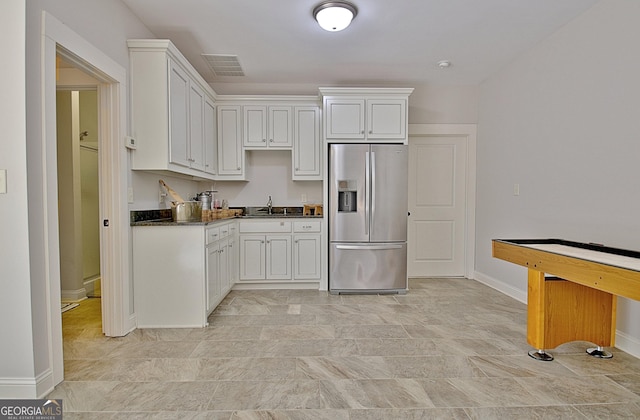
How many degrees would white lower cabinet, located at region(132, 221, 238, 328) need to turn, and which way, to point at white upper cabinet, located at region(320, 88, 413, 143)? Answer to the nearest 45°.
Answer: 0° — it already faces it

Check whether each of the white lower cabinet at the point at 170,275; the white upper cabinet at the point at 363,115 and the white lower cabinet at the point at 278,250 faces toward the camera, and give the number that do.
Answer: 2

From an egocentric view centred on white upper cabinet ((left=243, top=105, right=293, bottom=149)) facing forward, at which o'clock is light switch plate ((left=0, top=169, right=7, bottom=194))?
The light switch plate is roughly at 1 o'clock from the white upper cabinet.

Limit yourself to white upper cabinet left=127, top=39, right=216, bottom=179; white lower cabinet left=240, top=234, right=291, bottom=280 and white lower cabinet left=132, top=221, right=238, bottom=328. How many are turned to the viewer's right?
2

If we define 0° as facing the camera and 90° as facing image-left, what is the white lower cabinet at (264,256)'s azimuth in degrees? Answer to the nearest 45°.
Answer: approximately 0°

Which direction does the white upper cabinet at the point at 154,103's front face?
to the viewer's right

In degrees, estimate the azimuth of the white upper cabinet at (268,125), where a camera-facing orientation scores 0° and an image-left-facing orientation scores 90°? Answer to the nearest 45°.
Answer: approximately 0°

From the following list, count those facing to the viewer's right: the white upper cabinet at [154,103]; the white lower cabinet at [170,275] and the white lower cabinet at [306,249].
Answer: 2

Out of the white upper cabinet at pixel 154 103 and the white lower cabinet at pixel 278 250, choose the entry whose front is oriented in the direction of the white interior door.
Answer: the white upper cabinet

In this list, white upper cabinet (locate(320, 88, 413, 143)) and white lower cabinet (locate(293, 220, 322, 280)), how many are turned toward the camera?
2

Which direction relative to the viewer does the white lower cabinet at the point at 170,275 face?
to the viewer's right

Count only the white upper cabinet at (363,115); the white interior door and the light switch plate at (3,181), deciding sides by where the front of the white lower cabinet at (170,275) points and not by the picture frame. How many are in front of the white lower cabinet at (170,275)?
2
